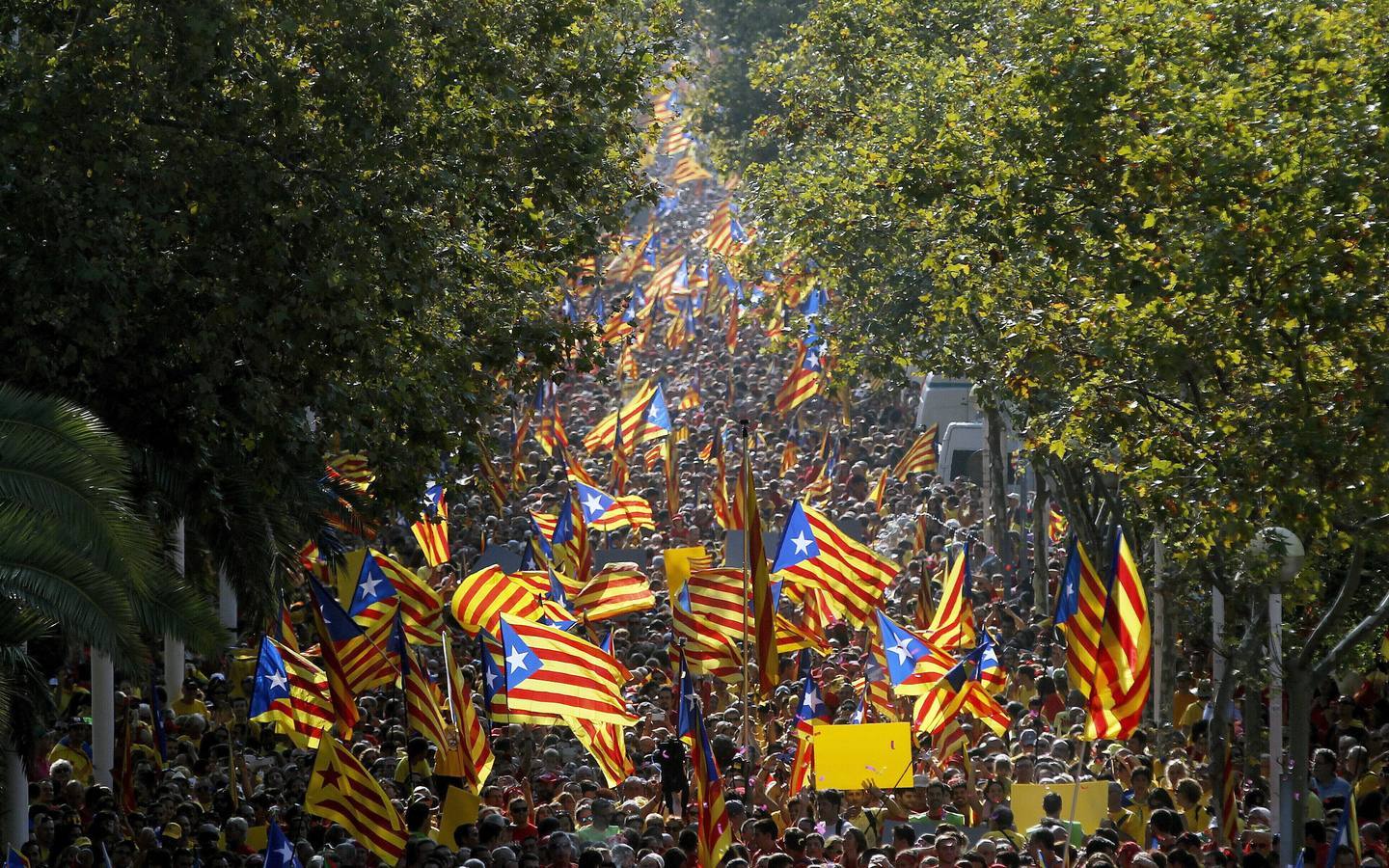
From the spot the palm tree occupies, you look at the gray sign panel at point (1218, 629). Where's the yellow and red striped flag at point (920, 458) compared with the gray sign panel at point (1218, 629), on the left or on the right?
left

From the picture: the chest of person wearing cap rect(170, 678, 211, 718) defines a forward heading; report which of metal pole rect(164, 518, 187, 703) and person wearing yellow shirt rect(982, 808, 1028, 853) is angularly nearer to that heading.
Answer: the person wearing yellow shirt

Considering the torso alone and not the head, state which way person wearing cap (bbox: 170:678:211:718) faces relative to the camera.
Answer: toward the camera

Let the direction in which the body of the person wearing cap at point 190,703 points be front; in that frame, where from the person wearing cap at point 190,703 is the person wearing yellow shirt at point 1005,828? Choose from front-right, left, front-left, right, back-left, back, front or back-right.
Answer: front-left

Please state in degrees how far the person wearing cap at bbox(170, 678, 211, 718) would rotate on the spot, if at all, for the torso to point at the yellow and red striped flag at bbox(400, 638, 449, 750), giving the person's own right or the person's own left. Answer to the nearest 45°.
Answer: approximately 45° to the person's own left

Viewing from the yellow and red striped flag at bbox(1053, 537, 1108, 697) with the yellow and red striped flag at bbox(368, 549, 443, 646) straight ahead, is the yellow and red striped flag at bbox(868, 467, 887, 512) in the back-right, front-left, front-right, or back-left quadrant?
front-right

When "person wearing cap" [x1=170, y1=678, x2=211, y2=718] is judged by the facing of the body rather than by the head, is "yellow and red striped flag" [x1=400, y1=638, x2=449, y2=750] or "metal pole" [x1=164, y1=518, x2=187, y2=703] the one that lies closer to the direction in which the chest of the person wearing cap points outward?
the yellow and red striped flag

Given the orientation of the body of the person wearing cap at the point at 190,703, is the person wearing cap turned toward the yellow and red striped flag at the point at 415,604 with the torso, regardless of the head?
no

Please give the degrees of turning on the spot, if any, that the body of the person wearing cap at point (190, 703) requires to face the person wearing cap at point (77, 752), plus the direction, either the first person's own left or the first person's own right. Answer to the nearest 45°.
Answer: approximately 45° to the first person's own right

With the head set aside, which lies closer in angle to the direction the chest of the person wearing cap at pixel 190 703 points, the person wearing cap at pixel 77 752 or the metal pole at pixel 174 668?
the person wearing cap

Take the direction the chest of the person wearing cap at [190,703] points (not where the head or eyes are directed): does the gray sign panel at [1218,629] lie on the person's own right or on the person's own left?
on the person's own left

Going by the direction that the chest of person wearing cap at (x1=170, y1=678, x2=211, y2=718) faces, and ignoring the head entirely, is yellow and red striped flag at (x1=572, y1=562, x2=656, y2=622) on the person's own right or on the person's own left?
on the person's own left

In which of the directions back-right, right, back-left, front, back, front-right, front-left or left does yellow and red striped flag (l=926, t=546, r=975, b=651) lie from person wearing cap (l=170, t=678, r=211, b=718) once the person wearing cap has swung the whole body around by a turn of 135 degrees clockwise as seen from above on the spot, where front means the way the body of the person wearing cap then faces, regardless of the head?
back-right

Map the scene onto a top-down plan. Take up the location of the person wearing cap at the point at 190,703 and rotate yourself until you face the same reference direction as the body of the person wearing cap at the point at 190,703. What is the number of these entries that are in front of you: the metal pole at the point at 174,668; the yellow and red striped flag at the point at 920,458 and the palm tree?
1

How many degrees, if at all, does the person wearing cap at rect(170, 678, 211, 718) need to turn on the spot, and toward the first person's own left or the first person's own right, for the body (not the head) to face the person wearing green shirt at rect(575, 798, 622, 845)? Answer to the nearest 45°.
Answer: approximately 45° to the first person's own left

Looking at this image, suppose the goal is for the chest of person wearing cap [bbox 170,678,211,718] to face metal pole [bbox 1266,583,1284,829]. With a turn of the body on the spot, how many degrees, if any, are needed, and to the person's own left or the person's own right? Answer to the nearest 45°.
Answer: approximately 45° to the person's own left

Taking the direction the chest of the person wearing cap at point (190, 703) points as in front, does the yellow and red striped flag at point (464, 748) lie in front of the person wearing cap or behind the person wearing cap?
in front
